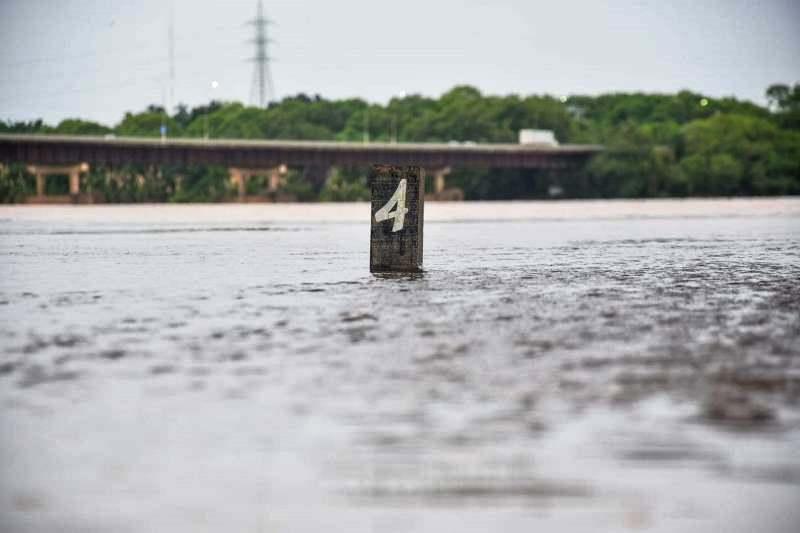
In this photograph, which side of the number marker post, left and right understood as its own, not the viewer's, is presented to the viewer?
front
